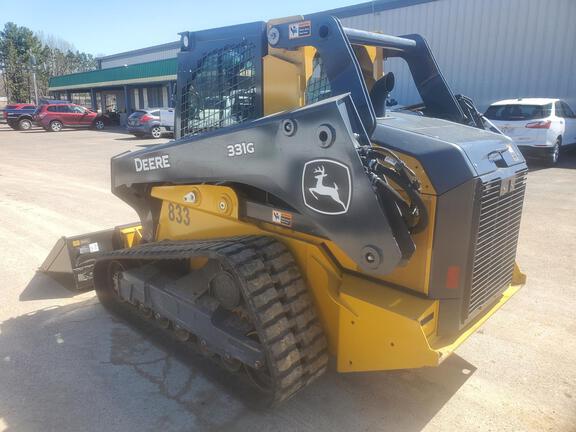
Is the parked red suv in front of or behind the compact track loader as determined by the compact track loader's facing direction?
in front

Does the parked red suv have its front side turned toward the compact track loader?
no

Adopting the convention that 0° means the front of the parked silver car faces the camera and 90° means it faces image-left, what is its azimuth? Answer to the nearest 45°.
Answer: approximately 225°

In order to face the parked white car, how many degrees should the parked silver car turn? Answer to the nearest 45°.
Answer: approximately 90° to its right

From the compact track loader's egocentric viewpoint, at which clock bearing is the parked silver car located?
The parked silver car is roughly at 1 o'clock from the compact track loader.

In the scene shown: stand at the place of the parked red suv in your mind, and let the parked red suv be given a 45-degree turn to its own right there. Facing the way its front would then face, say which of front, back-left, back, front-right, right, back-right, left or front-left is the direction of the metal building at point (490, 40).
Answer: front-right

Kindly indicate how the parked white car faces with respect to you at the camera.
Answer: facing away from the viewer and to the right of the viewer

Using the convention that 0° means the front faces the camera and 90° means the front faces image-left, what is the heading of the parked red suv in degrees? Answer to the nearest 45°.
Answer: approximately 225°

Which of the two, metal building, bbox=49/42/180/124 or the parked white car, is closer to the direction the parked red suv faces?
the metal building

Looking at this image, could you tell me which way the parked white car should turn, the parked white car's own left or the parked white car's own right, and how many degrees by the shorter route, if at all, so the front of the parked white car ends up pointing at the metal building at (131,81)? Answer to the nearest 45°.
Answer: approximately 90° to the parked white car's own left

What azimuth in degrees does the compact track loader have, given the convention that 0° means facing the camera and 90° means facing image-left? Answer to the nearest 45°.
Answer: approximately 135°

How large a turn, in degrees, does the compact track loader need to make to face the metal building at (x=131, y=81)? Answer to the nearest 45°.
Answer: approximately 45° to its right

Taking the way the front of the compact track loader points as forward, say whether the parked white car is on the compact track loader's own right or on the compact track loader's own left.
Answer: on the compact track loader's own right

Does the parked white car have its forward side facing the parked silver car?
no
